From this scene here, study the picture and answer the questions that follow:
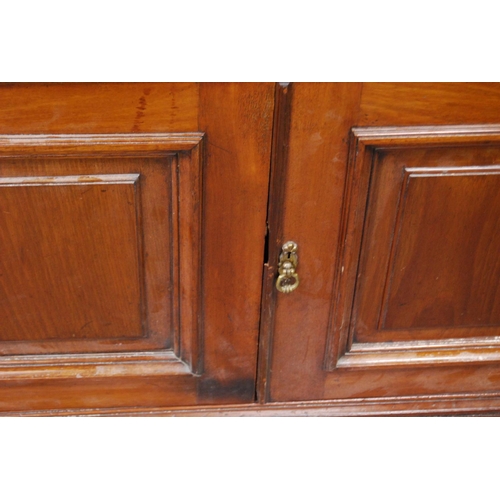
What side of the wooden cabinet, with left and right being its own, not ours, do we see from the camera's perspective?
front

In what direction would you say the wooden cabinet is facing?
toward the camera
